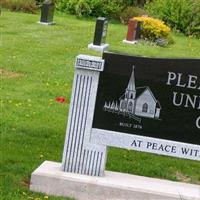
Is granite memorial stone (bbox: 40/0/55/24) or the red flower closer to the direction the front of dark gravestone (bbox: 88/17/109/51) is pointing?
the red flower

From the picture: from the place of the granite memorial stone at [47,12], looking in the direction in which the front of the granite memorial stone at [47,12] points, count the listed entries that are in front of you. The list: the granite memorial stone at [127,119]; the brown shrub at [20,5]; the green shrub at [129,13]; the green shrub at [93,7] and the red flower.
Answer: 2

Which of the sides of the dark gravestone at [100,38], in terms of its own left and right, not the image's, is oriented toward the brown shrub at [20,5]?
right

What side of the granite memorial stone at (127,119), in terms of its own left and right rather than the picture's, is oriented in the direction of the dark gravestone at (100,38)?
back

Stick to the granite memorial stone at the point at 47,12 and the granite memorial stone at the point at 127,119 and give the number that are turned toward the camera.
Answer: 2

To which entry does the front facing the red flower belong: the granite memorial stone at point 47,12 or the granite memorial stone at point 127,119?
the granite memorial stone at point 47,12

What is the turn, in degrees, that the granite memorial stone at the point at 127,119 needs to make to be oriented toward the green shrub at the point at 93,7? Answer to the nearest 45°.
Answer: approximately 180°

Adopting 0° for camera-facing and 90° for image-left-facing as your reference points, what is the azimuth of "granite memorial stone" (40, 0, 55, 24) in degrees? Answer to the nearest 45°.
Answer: approximately 0°

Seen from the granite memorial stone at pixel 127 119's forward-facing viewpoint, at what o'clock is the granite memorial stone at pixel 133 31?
the granite memorial stone at pixel 133 31 is roughly at 6 o'clock from the granite memorial stone at pixel 127 119.

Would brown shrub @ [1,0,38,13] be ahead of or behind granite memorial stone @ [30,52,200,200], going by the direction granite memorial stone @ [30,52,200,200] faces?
behind

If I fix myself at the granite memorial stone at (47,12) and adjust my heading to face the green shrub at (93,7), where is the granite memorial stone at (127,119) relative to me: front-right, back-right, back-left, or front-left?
back-right

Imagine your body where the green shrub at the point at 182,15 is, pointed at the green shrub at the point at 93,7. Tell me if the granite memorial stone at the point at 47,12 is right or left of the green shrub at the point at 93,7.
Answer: left

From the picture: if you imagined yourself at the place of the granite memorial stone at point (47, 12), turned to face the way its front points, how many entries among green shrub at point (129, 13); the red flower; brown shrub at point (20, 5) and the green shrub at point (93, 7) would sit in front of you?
1

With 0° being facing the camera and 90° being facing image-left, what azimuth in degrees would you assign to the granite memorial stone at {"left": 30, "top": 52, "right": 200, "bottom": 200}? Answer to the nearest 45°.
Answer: approximately 0°

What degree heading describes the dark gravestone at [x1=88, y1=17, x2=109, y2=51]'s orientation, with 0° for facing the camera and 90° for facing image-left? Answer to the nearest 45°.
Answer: approximately 45°
